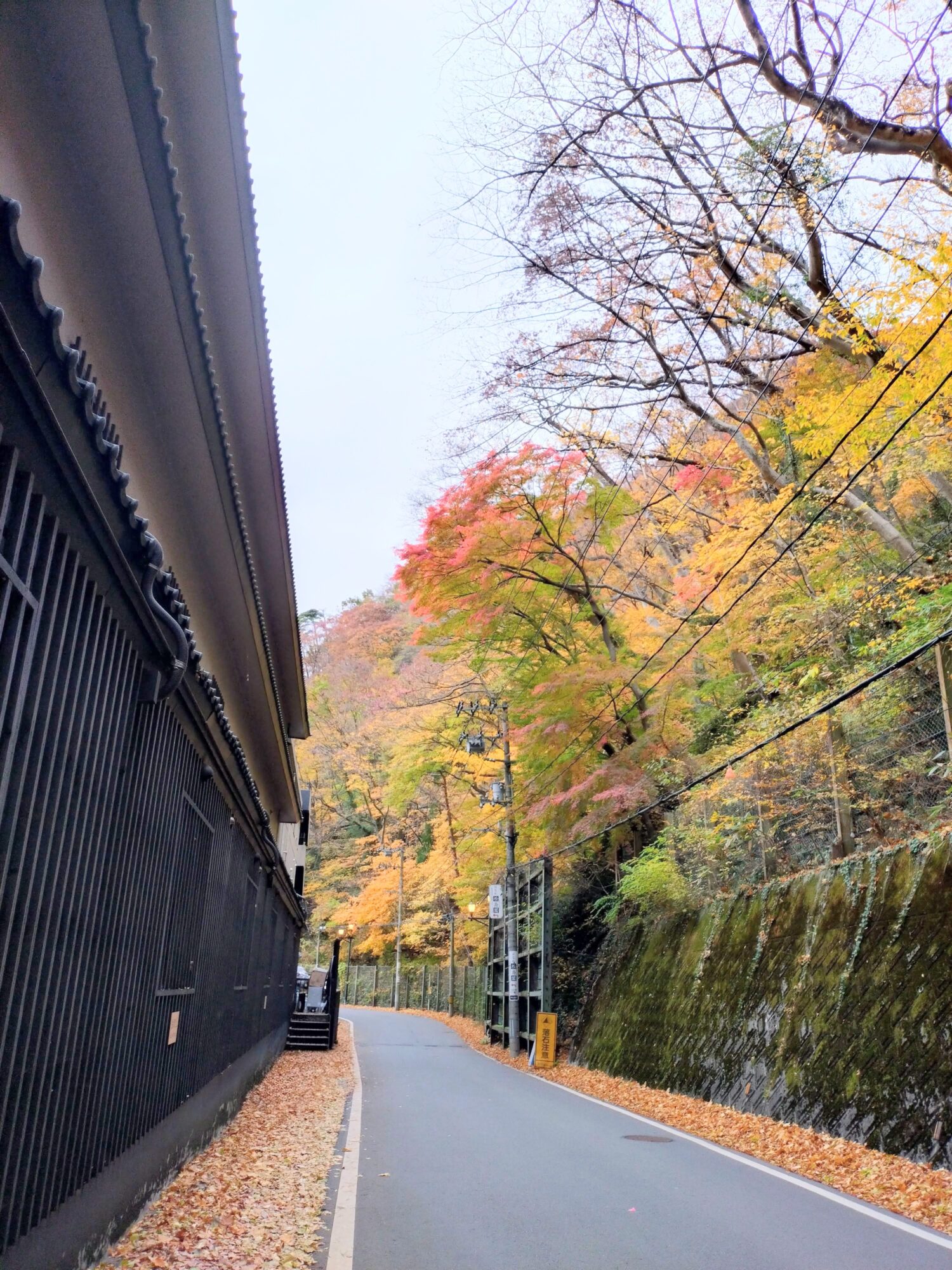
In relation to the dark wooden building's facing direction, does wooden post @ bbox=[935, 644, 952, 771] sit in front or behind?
in front

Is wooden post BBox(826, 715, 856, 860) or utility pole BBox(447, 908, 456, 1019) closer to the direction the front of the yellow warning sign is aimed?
the wooden post

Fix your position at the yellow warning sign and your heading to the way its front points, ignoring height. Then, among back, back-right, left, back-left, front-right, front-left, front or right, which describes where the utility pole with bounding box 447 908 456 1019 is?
back

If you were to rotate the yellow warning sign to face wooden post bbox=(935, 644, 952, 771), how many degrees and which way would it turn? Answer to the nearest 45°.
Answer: approximately 45° to its left

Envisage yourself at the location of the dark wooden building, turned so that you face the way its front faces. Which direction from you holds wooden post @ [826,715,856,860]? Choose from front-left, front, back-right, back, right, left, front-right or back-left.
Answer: front-left

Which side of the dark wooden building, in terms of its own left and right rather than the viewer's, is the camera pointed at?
right

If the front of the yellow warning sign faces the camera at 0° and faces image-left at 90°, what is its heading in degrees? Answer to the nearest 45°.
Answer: approximately 0°

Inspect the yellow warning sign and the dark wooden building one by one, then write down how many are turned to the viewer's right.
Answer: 1

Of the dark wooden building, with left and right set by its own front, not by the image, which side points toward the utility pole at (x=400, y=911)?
left

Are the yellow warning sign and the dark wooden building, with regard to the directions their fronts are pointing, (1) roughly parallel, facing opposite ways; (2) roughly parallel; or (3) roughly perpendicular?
roughly perpendicular

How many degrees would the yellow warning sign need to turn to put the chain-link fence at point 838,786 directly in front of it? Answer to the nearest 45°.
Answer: approximately 45° to its left

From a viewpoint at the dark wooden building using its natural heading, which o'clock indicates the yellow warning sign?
The yellow warning sign is roughly at 10 o'clock from the dark wooden building.
